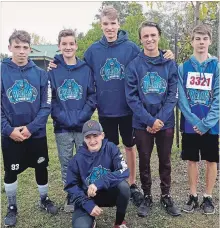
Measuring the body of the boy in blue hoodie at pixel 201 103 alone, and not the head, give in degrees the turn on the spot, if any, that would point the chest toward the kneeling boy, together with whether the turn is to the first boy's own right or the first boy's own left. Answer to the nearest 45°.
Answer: approximately 45° to the first boy's own right

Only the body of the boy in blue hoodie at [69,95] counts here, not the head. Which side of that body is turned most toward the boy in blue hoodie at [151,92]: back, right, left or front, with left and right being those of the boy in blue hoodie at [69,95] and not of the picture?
left

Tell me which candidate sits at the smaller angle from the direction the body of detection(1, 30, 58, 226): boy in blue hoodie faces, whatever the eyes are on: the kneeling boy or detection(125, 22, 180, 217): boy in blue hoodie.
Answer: the kneeling boy

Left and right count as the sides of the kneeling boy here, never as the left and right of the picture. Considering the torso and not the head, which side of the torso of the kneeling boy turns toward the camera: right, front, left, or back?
front

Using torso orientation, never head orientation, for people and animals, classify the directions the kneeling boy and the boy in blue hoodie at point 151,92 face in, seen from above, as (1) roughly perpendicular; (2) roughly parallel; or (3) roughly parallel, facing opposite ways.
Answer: roughly parallel

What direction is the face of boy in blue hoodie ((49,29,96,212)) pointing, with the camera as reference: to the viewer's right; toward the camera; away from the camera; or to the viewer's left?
toward the camera

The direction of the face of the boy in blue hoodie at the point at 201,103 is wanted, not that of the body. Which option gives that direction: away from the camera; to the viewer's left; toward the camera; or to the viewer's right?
toward the camera

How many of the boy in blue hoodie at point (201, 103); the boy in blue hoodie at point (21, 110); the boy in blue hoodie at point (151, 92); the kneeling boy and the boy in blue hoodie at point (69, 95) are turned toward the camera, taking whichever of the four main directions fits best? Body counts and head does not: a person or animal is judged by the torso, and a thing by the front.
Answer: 5

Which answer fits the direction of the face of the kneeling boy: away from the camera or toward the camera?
toward the camera

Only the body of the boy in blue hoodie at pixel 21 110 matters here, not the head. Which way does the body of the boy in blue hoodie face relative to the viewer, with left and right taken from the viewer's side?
facing the viewer

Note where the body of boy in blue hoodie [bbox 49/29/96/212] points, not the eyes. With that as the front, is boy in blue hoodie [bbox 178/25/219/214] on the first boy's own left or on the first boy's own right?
on the first boy's own left

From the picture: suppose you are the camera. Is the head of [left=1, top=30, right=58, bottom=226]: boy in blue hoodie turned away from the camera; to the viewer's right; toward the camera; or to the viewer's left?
toward the camera

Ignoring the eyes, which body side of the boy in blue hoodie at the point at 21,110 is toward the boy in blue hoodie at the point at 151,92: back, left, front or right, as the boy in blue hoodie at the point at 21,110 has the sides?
left

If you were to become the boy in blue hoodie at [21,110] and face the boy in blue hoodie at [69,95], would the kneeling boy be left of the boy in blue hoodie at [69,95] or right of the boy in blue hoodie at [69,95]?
right

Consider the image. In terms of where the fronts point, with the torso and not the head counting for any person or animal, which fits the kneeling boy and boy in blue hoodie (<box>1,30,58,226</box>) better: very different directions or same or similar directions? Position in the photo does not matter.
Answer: same or similar directions

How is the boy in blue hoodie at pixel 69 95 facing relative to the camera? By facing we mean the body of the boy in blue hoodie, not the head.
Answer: toward the camera
